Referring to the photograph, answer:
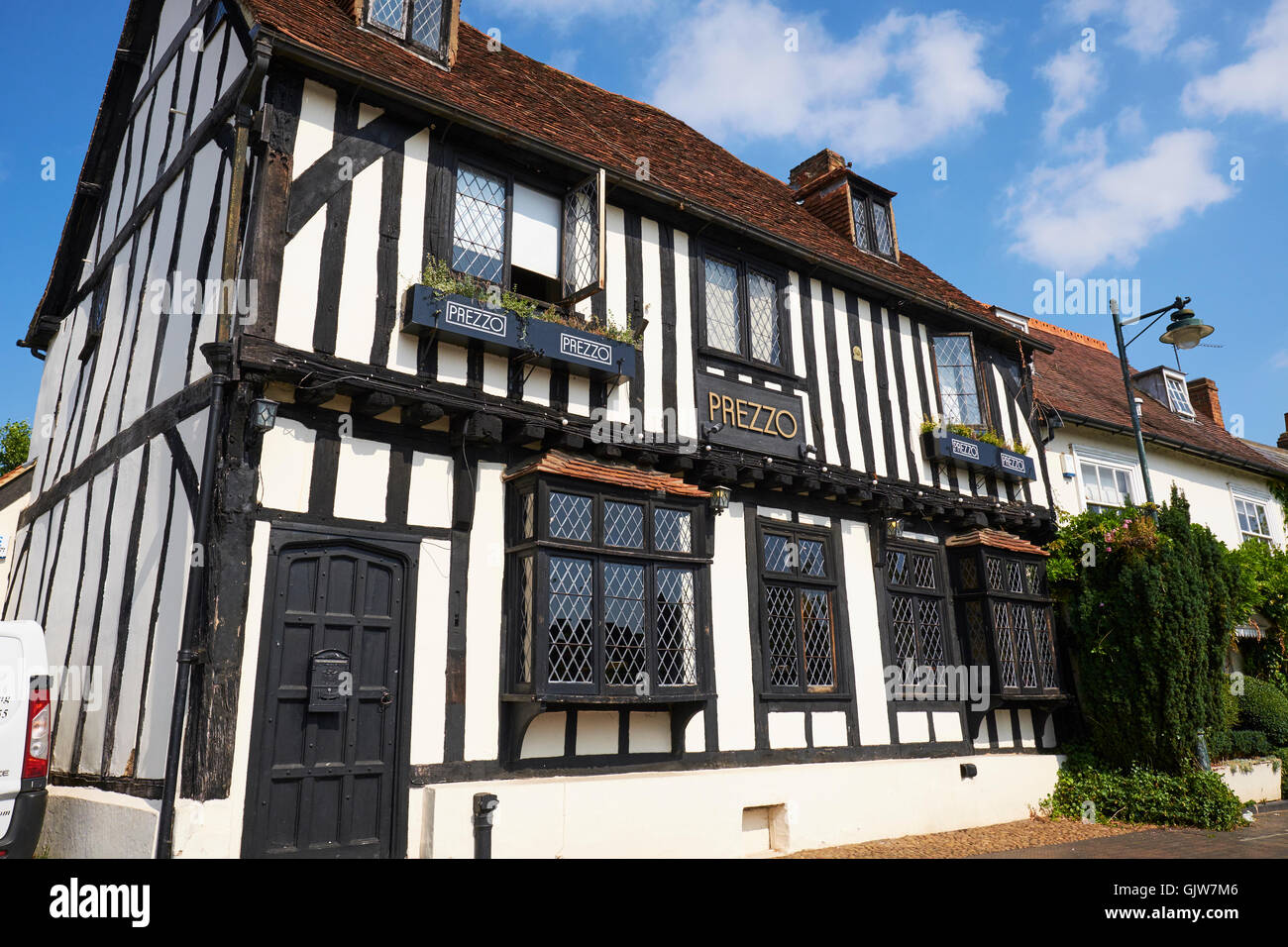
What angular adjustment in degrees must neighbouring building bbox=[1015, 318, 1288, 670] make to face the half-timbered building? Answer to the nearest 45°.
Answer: approximately 45° to its right

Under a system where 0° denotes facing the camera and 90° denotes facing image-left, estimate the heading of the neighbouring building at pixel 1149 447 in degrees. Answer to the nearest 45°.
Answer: approximately 315°

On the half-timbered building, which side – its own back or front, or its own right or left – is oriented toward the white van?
right

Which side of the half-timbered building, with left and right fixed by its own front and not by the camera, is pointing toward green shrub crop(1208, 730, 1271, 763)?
left

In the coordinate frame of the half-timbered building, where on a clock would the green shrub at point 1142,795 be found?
The green shrub is roughly at 10 o'clock from the half-timbered building.

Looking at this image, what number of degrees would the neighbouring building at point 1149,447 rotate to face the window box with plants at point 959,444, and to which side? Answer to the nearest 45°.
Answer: approximately 45° to its right

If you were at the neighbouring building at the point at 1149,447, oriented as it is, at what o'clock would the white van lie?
The white van is roughly at 2 o'clock from the neighbouring building.
